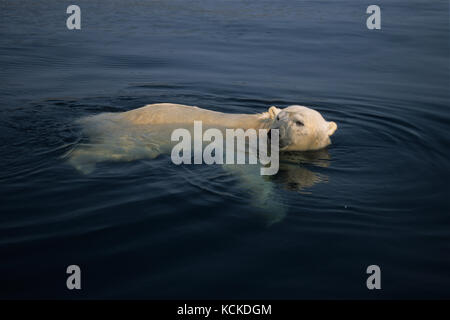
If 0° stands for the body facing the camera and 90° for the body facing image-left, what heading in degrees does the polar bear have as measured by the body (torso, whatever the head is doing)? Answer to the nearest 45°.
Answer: approximately 270°
